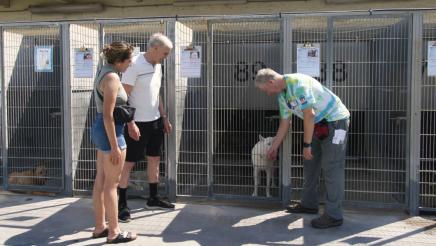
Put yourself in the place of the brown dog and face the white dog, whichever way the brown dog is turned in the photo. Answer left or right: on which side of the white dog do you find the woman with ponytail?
right

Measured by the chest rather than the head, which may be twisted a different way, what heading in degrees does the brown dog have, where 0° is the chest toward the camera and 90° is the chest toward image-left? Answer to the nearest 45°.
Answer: approximately 270°

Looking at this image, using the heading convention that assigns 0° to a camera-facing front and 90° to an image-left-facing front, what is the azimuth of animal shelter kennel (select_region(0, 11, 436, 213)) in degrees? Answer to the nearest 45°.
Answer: approximately 0°

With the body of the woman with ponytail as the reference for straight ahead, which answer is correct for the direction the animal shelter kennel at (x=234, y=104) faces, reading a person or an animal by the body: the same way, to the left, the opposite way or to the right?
to the right

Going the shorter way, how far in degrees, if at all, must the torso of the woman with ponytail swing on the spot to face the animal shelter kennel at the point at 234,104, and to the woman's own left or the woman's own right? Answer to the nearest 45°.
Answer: approximately 45° to the woman's own left

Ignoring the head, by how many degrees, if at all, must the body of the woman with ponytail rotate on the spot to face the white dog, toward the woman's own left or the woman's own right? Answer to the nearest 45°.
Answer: approximately 45° to the woman's own left

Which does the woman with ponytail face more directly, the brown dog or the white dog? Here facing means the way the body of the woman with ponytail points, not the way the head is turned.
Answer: the white dog

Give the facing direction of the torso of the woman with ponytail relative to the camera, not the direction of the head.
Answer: to the viewer's right

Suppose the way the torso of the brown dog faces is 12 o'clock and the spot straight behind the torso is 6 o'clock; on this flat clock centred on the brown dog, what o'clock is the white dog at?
The white dog is roughly at 1 o'clock from the brown dog.

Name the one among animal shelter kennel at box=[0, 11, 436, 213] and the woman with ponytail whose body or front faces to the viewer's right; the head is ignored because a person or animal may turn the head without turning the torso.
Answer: the woman with ponytail

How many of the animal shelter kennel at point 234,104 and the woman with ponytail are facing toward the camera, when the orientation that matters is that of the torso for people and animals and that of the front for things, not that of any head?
1

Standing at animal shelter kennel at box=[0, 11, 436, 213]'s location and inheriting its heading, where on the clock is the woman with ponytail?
The woman with ponytail is roughly at 1 o'clock from the animal shelter kennel.
